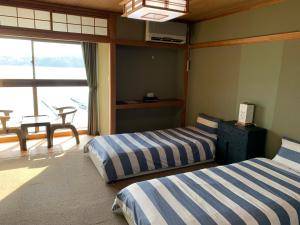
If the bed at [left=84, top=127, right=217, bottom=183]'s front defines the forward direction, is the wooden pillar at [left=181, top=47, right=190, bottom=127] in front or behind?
behind

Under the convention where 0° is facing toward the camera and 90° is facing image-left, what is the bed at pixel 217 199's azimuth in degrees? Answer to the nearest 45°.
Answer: approximately 45°

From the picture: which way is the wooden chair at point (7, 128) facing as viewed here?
to the viewer's right

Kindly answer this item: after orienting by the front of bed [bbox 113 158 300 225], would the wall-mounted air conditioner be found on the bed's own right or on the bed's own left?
on the bed's own right

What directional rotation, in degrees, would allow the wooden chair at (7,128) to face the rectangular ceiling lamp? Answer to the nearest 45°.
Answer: approximately 45° to its right

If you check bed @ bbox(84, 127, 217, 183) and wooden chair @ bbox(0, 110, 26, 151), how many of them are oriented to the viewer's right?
1

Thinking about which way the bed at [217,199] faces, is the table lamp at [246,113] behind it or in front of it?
behind

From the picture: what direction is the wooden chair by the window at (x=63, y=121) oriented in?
to the viewer's left

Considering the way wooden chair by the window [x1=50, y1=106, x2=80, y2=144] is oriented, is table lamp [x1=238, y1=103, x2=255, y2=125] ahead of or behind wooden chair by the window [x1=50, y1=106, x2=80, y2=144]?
behind

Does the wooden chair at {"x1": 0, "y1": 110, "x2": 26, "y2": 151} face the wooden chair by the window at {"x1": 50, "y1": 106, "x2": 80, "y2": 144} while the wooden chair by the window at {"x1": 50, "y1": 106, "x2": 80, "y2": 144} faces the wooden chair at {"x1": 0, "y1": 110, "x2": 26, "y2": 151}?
yes

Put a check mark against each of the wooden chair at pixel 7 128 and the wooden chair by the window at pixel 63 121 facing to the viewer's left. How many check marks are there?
1

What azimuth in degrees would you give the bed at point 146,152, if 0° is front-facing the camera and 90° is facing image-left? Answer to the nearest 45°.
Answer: approximately 45°
